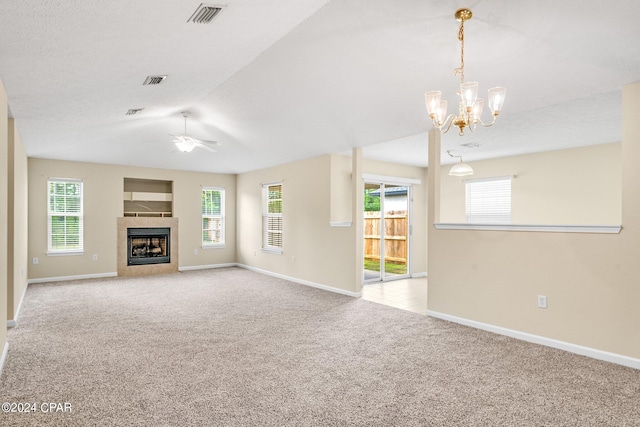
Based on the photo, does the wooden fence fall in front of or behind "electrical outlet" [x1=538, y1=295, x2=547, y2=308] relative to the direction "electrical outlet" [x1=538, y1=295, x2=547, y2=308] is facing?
behind

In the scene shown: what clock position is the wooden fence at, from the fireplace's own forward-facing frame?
The wooden fence is roughly at 10 o'clock from the fireplace.

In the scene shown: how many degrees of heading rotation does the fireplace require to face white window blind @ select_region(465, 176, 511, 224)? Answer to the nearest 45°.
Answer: approximately 45° to its left

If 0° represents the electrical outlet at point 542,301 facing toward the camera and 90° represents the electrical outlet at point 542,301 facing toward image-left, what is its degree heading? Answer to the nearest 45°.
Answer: approximately 0°

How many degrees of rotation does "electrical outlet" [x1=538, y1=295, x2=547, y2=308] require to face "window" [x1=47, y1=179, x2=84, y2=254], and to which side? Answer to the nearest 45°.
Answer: approximately 90° to its right

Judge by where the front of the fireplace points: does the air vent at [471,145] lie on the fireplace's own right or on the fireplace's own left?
on the fireplace's own left

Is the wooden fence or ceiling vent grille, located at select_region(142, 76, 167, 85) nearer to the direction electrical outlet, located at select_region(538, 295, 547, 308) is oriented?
the ceiling vent grille

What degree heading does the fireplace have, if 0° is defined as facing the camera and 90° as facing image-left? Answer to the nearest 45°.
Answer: approximately 0°

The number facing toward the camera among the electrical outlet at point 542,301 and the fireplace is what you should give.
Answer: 2

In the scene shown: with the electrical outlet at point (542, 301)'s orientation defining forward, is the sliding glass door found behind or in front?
behind

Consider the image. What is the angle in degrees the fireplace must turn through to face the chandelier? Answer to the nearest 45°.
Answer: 0° — it already faces it

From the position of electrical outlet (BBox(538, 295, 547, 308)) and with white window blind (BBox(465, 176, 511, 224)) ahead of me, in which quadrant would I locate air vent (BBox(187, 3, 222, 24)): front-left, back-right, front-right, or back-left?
back-left

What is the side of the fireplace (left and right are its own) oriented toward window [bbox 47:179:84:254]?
right
